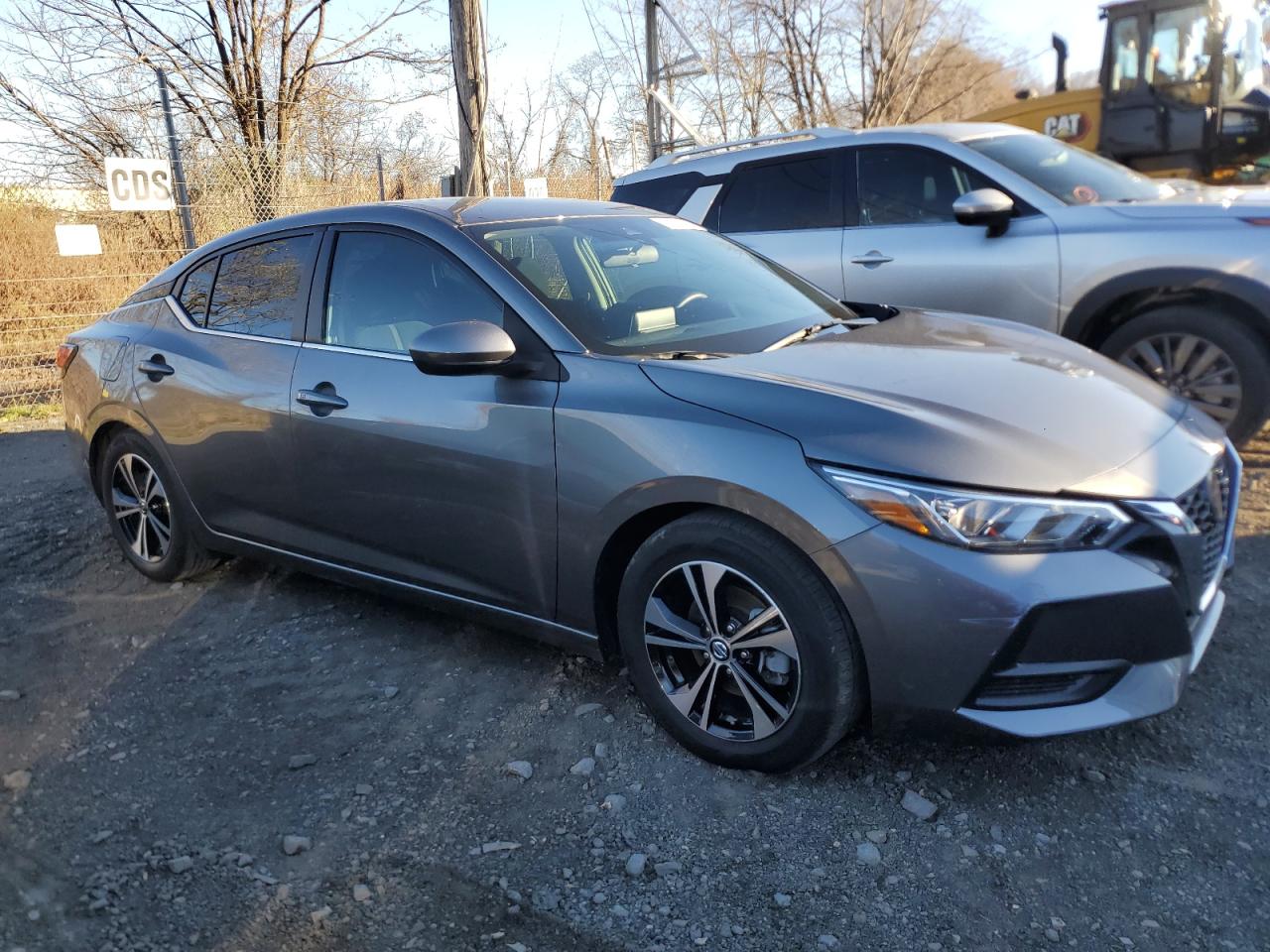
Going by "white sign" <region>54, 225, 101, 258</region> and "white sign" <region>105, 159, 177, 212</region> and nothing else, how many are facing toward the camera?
2

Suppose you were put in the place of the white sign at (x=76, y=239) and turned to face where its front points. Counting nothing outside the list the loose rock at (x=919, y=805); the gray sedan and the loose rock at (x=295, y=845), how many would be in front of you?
3

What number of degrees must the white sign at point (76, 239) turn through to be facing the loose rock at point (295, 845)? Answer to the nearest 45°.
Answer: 0° — it already faces it

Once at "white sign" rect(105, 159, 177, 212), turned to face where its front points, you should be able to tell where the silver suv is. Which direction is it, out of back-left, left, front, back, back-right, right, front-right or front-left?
front-left

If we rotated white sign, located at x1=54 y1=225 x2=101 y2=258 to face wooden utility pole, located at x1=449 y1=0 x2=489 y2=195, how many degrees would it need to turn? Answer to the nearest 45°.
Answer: approximately 45° to its left

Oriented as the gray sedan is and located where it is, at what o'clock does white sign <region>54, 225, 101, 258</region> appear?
The white sign is roughly at 6 o'clock from the gray sedan.

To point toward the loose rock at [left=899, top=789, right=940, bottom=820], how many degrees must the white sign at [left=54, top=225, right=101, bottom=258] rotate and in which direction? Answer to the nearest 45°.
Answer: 0° — it already faces it

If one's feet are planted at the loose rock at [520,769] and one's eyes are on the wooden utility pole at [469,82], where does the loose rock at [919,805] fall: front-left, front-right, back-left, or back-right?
back-right

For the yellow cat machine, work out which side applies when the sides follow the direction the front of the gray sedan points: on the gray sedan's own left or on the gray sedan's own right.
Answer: on the gray sedan's own left

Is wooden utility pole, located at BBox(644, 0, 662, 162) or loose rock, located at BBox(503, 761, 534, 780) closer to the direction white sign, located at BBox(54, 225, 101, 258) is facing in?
the loose rock

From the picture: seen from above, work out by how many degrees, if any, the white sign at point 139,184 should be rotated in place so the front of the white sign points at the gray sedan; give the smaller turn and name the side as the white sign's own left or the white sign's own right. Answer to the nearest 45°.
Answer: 0° — it already faces it

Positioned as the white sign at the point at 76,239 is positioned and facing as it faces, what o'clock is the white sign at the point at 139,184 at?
the white sign at the point at 139,184 is roughly at 9 o'clock from the white sign at the point at 76,239.
